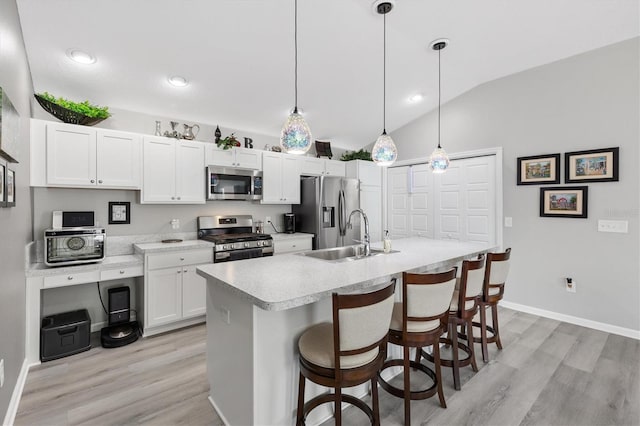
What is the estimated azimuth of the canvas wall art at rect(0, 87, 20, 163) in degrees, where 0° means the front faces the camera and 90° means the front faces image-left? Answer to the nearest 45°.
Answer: approximately 270°

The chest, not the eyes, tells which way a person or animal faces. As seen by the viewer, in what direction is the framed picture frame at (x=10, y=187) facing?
to the viewer's right

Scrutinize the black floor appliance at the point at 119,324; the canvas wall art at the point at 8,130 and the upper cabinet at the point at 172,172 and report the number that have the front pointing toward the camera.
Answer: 2

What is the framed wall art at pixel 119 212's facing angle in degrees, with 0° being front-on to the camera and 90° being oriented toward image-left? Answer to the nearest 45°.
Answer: approximately 0°

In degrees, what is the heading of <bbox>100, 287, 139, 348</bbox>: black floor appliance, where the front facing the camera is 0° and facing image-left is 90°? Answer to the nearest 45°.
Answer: approximately 0°

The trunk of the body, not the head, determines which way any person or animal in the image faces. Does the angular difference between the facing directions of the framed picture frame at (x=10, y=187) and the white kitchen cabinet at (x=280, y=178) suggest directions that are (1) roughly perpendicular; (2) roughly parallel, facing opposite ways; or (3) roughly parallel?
roughly perpendicular

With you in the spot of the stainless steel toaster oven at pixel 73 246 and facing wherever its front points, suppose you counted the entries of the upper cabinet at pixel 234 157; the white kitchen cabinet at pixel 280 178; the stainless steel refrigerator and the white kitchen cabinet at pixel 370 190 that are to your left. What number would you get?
4

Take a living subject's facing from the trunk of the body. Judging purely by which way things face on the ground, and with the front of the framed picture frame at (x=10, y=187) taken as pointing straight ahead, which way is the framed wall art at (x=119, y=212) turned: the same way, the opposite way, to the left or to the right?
to the right

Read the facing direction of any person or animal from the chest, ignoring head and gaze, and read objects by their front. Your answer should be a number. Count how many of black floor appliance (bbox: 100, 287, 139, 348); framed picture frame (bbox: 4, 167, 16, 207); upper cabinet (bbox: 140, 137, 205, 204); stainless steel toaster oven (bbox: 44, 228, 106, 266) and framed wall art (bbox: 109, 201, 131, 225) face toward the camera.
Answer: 4

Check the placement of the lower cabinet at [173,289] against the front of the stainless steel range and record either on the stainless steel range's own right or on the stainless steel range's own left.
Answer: on the stainless steel range's own right

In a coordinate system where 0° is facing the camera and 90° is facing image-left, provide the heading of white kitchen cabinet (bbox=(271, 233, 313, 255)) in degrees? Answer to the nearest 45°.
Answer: approximately 315°
